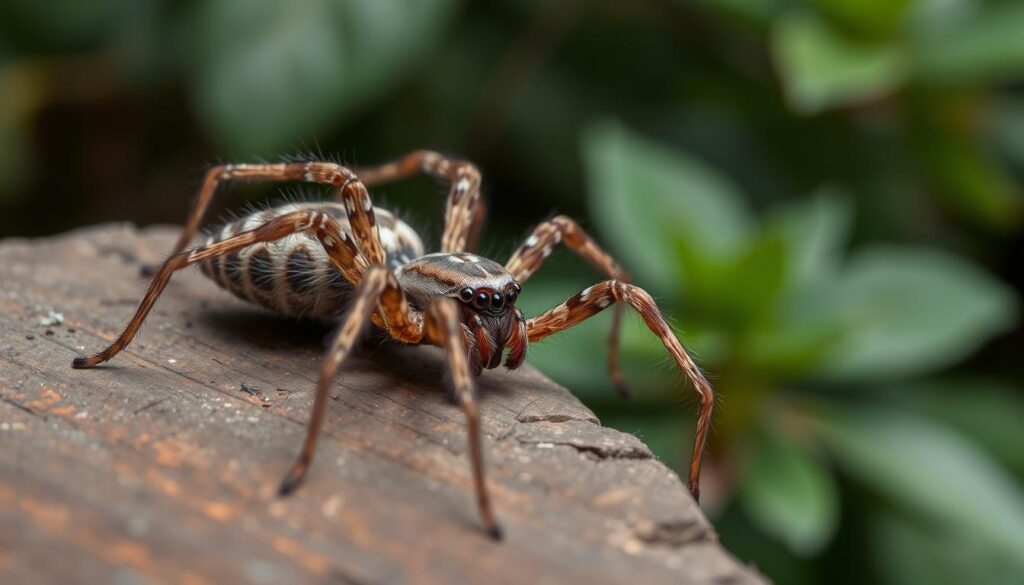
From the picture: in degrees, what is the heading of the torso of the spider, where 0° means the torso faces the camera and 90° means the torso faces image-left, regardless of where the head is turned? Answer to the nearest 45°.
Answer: approximately 315°

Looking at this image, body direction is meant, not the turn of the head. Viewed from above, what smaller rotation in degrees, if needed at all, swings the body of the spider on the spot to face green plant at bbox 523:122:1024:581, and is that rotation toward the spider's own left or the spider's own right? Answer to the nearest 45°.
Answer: approximately 90° to the spider's own left
